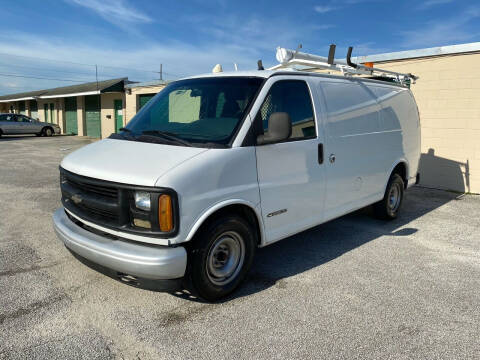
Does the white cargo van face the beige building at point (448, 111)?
no

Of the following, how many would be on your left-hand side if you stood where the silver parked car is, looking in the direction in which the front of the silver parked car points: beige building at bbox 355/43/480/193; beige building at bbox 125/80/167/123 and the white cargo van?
0

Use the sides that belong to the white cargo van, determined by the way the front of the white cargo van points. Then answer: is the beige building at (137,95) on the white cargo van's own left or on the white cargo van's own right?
on the white cargo van's own right

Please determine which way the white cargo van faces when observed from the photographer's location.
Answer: facing the viewer and to the left of the viewer

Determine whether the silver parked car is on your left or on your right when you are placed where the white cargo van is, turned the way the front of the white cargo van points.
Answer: on your right
